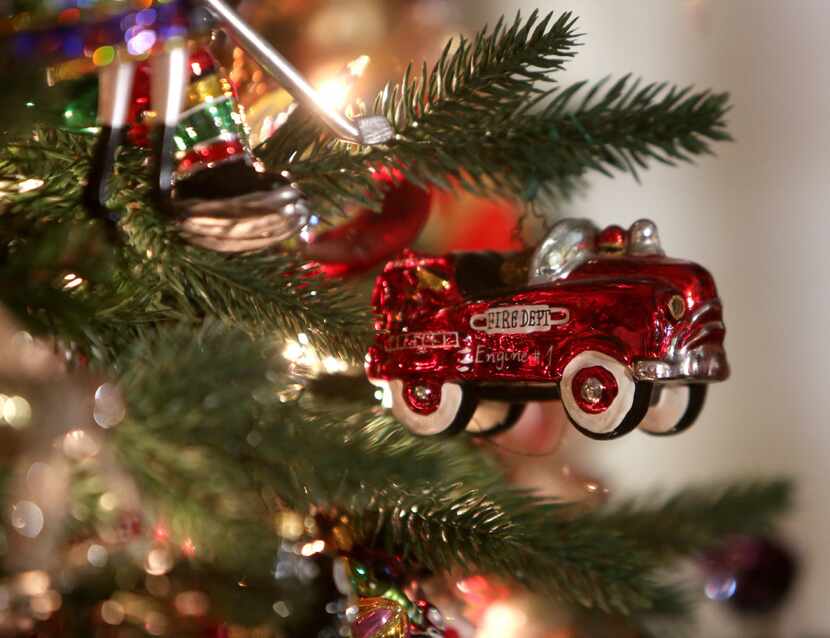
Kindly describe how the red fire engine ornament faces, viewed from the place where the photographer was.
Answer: facing the viewer and to the right of the viewer
